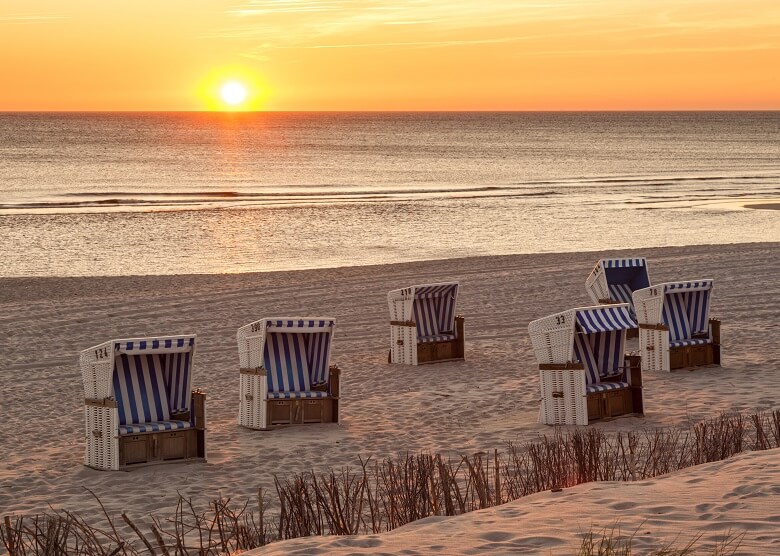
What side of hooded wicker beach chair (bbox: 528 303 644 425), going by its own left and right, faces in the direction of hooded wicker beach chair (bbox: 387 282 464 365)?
back

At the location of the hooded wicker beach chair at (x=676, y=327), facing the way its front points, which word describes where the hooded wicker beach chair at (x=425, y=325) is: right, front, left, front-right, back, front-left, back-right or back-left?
back-right

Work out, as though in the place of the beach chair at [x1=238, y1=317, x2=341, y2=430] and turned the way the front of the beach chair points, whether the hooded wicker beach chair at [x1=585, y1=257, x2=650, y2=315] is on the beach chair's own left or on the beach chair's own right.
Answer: on the beach chair's own left

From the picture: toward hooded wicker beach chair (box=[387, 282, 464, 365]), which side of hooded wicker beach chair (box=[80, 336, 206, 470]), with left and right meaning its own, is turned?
left

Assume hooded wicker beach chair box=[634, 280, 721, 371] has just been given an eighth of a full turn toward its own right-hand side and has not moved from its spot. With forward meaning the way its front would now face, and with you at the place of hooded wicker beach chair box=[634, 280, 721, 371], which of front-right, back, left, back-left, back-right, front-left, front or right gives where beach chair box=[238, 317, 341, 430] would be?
front-right

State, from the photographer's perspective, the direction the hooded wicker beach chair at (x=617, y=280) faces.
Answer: facing the viewer and to the right of the viewer

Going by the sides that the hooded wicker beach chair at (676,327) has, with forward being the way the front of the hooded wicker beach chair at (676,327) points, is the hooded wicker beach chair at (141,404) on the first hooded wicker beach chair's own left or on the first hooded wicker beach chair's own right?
on the first hooded wicker beach chair's own right

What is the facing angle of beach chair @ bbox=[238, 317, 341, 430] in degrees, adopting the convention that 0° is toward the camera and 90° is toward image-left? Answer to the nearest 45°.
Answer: approximately 315°

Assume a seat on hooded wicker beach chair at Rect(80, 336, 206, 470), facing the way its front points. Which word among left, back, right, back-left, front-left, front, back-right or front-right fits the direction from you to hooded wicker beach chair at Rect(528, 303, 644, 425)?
front-left

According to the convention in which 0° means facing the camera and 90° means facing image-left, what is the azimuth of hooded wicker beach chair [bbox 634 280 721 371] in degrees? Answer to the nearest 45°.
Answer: approximately 315°

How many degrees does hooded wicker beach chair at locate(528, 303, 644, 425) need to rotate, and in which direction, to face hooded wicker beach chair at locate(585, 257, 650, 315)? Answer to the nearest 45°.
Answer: approximately 135° to its left

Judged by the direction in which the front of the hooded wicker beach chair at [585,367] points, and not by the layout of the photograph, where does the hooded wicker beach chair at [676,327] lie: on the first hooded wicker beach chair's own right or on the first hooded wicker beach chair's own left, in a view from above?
on the first hooded wicker beach chair's own left

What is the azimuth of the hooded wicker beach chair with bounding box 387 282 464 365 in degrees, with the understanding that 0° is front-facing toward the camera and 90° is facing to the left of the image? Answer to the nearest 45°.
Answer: approximately 315°
